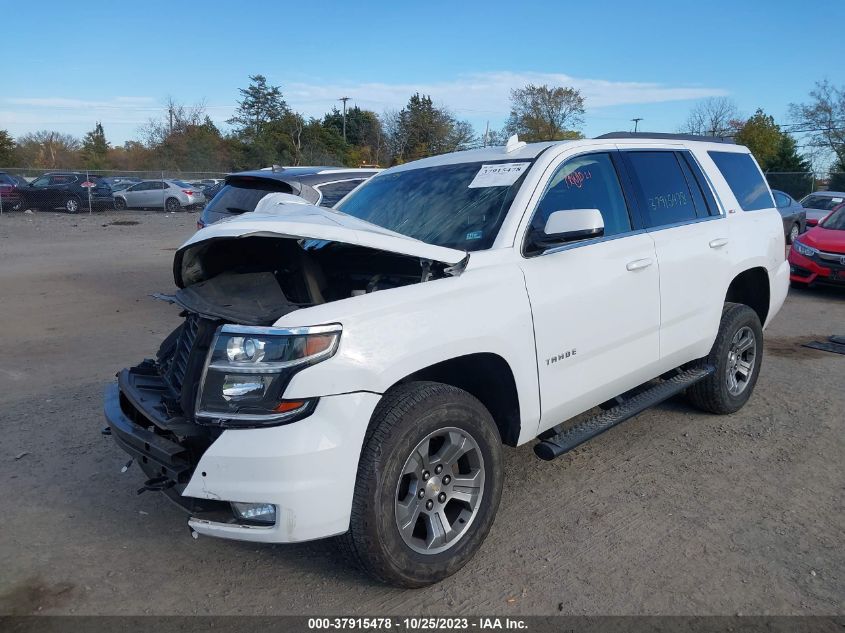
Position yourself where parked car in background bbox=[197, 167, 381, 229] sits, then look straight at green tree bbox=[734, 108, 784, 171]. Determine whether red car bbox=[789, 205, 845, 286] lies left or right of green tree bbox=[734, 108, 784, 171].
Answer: right

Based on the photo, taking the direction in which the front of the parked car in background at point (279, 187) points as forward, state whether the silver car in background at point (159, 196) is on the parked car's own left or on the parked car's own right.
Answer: on the parked car's own left

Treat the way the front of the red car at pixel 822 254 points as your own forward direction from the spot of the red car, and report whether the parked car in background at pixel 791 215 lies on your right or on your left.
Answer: on your right

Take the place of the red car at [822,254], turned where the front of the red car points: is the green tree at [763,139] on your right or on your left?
on your right

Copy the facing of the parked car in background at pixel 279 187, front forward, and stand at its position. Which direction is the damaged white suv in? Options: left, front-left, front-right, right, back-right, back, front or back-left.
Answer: back-right

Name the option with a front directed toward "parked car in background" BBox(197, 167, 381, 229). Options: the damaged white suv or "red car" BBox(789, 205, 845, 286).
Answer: the red car

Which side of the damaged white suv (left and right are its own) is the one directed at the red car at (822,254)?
back

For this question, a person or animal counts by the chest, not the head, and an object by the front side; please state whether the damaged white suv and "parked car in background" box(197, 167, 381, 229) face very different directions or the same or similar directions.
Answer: very different directions

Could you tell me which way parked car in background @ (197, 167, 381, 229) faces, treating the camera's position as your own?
facing away from the viewer and to the right of the viewer

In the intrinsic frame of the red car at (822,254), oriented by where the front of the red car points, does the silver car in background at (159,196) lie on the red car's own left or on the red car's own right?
on the red car's own right

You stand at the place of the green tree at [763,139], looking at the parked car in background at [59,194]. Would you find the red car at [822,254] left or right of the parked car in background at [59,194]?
left
